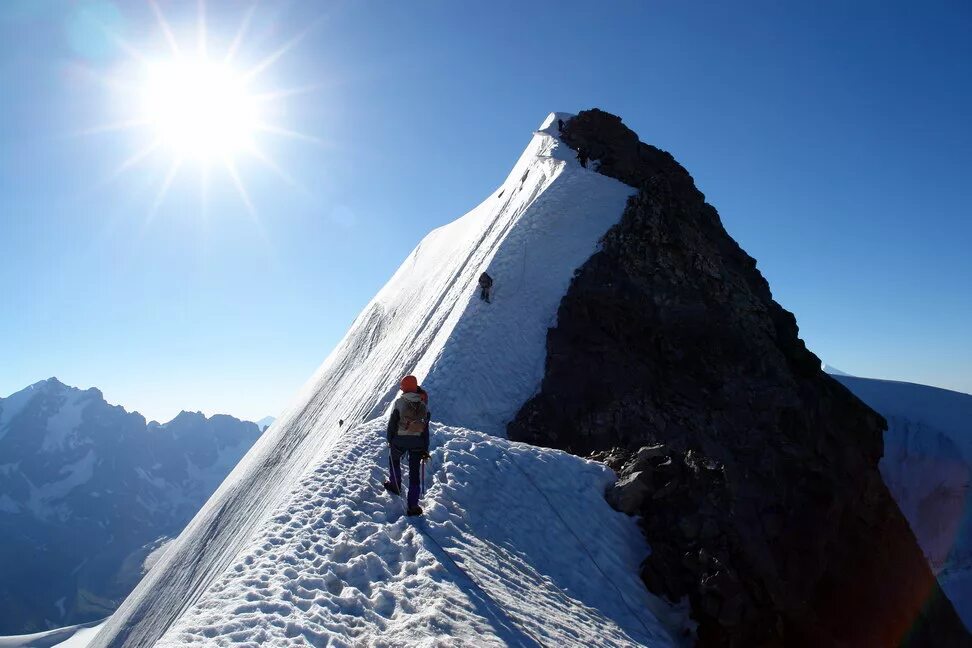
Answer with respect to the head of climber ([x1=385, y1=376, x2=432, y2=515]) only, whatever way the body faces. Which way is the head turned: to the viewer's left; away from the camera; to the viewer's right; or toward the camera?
away from the camera

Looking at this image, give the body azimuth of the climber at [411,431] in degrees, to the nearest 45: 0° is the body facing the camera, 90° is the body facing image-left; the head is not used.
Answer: approximately 180°

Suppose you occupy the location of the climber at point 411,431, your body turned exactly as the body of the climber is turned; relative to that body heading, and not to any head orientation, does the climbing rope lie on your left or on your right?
on your right
